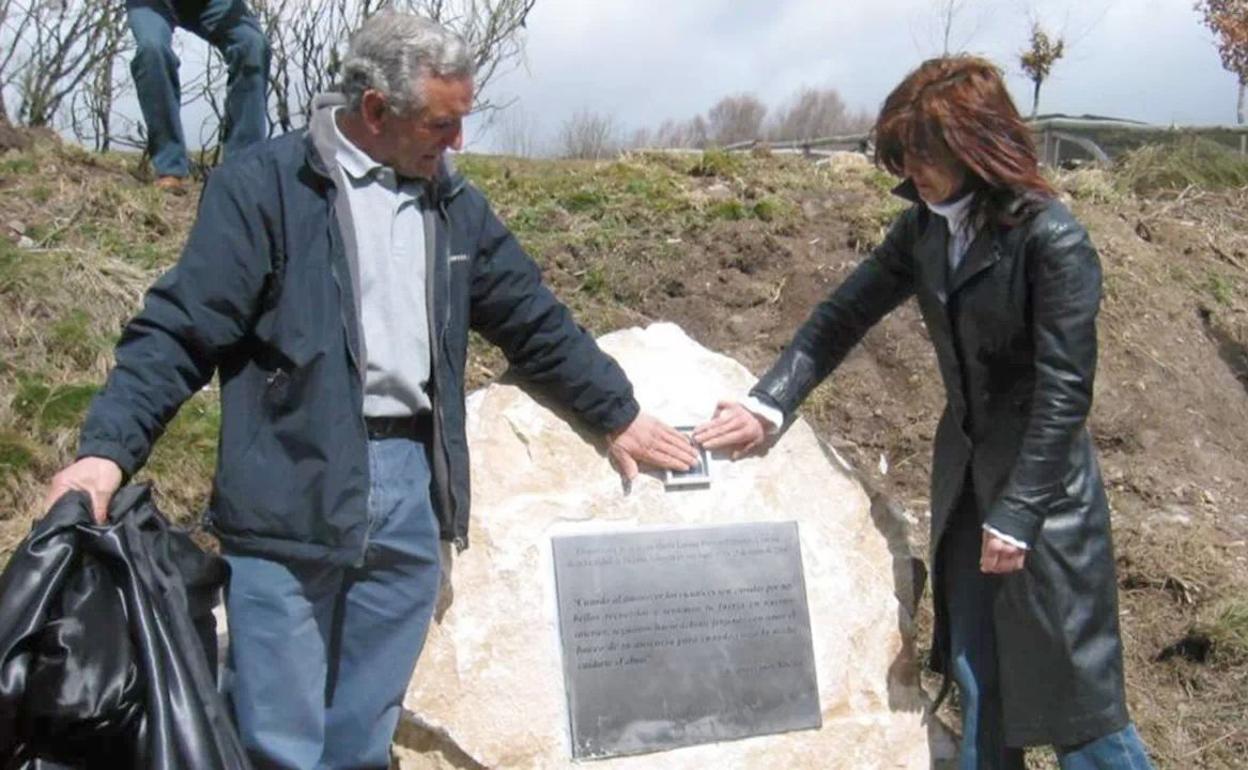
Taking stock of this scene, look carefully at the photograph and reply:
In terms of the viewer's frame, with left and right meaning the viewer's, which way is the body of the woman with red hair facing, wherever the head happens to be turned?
facing the viewer and to the left of the viewer

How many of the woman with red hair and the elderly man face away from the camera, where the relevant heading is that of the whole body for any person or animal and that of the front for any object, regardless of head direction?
0

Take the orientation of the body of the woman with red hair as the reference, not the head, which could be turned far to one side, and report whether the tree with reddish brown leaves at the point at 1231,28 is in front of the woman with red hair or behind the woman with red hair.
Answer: behind

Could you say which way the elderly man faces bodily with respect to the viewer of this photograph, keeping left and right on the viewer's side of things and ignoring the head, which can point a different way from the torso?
facing the viewer and to the right of the viewer

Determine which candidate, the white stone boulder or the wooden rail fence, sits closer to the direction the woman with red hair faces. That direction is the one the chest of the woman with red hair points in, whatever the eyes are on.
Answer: the white stone boulder

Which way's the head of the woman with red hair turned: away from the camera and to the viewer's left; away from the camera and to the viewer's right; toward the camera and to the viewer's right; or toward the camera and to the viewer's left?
toward the camera and to the viewer's left

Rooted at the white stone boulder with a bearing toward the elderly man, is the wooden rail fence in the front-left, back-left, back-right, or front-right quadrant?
back-right

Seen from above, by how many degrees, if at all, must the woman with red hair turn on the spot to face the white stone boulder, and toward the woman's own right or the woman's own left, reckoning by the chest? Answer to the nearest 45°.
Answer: approximately 45° to the woman's own right

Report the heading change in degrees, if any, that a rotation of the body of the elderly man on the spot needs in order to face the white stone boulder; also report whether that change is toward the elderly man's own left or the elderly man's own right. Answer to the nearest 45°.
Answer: approximately 90° to the elderly man's own left

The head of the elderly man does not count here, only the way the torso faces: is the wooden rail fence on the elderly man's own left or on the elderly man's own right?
on the elderly man's own left

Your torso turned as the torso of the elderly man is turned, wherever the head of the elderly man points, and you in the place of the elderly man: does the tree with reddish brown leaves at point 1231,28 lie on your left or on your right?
on your left
